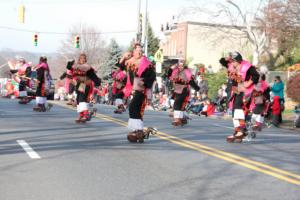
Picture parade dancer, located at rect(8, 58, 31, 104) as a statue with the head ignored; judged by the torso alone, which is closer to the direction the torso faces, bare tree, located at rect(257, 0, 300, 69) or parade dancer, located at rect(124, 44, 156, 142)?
the parade dancer

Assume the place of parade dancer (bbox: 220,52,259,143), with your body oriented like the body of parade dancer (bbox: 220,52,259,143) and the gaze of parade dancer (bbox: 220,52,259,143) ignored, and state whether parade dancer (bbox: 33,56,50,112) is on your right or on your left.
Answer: on your right

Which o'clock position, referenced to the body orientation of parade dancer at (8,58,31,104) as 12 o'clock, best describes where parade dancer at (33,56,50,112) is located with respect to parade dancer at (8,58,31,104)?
parade dancer at (33,56,50,112) is roughly at 10 o'clock from parade dancer at (8,58,31,104).

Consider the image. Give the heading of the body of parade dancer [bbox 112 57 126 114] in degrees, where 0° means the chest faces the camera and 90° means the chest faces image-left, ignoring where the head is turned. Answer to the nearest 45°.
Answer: approximately 45°
